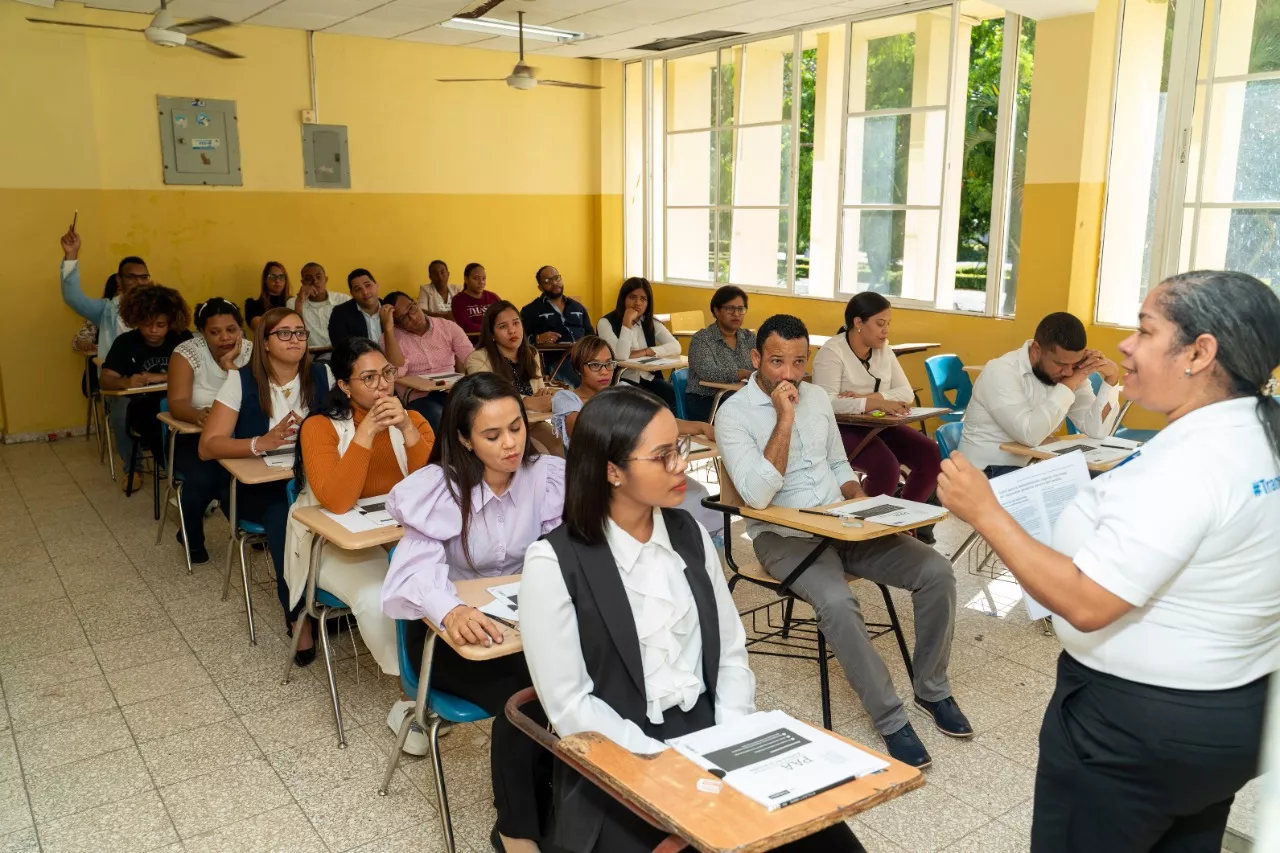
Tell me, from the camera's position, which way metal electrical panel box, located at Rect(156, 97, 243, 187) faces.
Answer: facing the viewer

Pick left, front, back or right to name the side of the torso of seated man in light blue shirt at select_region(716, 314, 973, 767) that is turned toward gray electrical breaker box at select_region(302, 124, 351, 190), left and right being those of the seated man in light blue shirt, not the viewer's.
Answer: back

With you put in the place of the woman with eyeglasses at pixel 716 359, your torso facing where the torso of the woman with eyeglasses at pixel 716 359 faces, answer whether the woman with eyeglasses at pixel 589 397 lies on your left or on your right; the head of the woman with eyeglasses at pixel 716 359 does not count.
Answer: on your right

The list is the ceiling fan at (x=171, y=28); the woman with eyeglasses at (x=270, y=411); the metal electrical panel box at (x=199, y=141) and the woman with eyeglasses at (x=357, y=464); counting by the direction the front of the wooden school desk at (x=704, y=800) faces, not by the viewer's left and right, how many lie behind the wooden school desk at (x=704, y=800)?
4

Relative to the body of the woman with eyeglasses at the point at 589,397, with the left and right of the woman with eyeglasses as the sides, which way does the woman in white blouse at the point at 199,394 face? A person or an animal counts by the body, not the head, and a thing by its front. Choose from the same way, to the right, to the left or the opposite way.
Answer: the same way

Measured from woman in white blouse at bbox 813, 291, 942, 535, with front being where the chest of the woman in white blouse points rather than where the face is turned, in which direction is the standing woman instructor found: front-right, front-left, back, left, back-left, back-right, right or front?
front-right

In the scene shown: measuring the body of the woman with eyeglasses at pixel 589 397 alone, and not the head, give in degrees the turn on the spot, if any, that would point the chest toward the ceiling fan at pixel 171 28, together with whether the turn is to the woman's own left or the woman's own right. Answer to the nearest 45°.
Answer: approximately 180°

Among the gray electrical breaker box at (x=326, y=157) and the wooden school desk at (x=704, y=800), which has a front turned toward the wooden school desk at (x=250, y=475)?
the gray electrical breaker box

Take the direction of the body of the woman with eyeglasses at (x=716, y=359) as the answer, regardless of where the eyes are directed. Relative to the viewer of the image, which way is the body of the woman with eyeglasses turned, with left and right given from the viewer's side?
facing the viewer and to the right of the viewer

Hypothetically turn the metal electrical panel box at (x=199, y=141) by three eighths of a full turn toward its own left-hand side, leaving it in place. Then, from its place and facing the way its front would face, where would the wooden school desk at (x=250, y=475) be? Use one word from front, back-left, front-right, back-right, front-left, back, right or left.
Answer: back-right

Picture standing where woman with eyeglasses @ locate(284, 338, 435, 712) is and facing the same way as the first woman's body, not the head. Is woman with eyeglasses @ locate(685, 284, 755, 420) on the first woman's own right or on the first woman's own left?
on the first woman's own left

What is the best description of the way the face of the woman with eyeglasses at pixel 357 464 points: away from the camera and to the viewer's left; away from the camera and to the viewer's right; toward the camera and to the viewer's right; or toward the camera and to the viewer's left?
toward the camera and to the viewer's right

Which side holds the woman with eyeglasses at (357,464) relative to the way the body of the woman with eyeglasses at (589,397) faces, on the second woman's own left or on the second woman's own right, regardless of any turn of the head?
on the second woman's own right

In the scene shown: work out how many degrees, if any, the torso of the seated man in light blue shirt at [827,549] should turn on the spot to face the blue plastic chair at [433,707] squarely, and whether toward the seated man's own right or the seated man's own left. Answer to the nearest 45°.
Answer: approximately 90° to the seated man's own right

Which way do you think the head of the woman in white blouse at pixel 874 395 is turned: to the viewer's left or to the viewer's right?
to the viewer's right

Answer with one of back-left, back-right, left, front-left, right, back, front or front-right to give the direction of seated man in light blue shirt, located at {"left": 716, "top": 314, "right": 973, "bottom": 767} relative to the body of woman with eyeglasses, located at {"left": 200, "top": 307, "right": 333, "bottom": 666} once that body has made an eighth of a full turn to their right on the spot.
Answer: front-left
